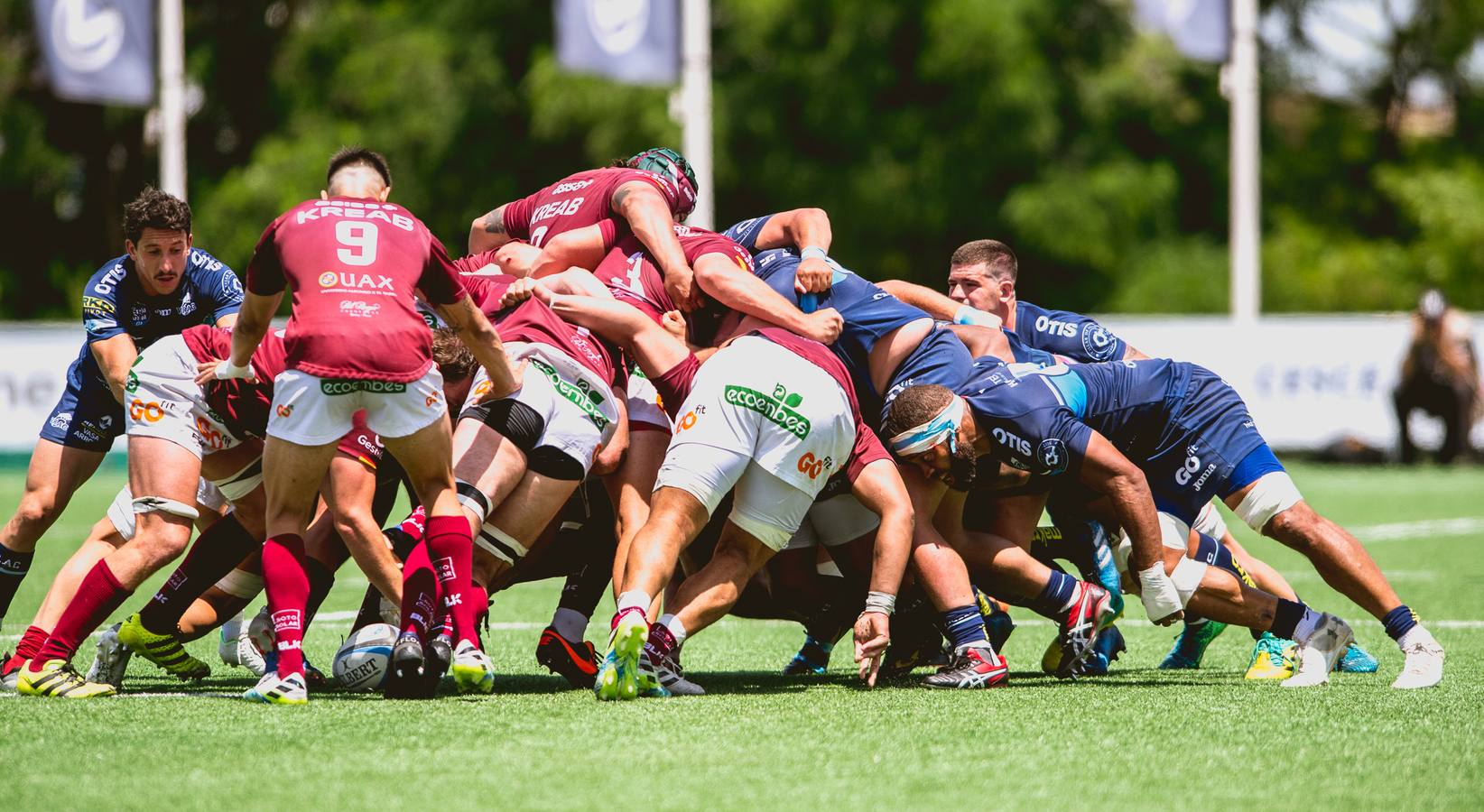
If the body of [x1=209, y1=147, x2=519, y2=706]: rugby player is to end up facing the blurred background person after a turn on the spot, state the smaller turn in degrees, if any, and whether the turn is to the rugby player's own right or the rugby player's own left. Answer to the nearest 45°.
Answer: approximately 45° to the rugby player's own right

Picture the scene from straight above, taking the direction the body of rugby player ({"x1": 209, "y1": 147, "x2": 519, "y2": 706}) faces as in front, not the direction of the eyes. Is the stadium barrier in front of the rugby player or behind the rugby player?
in front

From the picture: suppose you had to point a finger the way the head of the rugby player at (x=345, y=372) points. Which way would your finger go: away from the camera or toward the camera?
away from the camera

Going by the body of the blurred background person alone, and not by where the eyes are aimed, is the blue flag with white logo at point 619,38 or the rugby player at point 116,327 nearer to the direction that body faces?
the rugby player

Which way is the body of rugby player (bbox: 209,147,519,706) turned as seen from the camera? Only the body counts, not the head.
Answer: away from the camera

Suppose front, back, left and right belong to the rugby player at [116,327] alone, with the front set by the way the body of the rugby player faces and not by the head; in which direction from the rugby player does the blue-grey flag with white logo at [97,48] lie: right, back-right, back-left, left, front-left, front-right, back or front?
back-left

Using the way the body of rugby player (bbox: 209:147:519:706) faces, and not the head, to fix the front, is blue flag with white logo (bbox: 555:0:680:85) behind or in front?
in front

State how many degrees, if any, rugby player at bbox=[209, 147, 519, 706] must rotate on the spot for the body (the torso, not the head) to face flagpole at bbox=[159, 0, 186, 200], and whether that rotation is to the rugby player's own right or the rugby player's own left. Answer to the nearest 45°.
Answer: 0° — they already face it

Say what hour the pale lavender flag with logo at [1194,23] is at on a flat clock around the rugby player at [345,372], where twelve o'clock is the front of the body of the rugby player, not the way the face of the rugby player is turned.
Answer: The pale lavender flag with logo is roughly at 1 o'clock from the rugby player.

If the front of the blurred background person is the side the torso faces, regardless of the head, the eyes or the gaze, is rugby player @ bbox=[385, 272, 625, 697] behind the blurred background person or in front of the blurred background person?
in front
